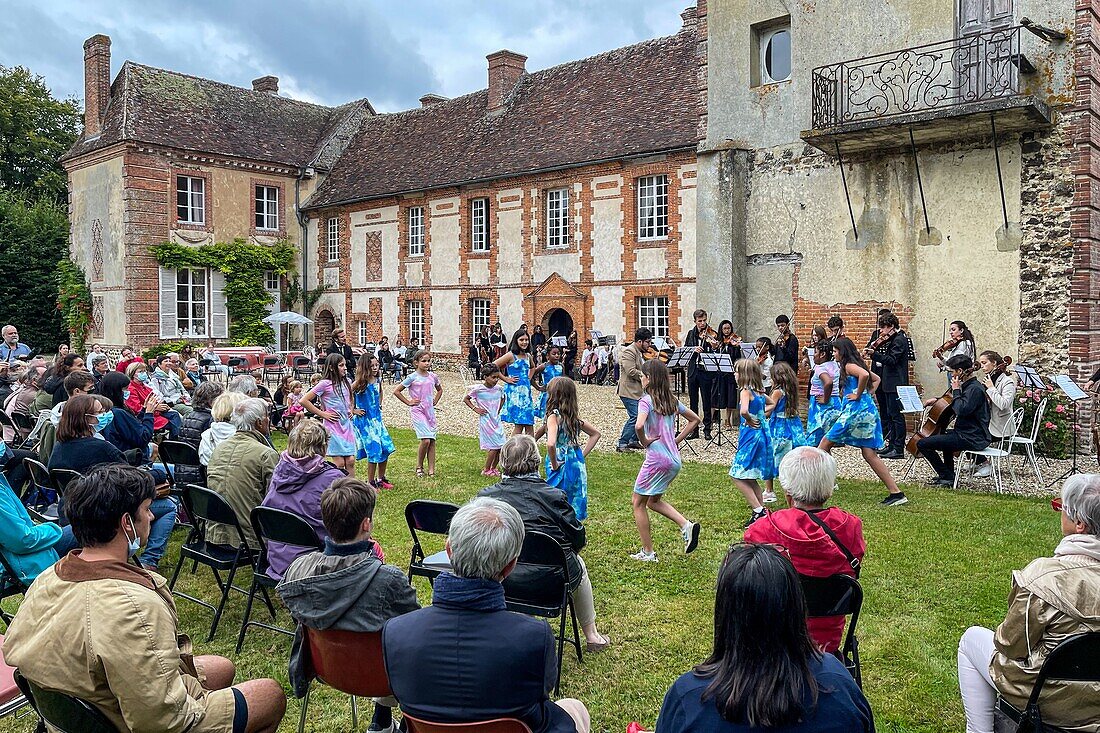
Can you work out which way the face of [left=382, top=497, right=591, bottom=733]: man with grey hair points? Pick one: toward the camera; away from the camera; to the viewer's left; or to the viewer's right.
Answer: away from the camera

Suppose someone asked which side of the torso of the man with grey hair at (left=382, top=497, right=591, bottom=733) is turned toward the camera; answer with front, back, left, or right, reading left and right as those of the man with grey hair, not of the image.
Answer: back

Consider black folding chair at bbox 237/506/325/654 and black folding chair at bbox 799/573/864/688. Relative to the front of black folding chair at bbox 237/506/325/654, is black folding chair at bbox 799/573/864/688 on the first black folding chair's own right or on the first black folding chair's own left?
on the first black folding chair's own right

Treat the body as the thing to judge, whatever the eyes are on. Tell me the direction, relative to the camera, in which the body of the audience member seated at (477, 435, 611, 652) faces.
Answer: away from the camera

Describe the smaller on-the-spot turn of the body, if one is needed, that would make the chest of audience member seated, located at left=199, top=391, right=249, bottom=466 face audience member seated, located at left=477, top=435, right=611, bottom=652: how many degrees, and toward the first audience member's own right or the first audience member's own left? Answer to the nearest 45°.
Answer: approximately 90° to the first audience member's own right

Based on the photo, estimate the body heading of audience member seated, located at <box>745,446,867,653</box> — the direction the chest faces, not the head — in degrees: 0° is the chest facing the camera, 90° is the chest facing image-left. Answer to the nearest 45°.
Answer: approximately 180°

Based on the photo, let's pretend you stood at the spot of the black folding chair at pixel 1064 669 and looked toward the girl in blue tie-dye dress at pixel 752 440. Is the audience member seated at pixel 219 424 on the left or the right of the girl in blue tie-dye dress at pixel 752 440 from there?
left

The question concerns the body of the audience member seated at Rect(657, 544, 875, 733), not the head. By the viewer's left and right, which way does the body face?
facing away from the viewer

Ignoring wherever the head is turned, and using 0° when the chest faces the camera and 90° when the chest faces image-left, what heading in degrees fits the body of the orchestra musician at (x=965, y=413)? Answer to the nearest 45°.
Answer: approximately 90°

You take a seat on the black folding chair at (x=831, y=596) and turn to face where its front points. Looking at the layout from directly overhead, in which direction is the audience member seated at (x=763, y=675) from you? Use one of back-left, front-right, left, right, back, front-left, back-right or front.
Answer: back-left
